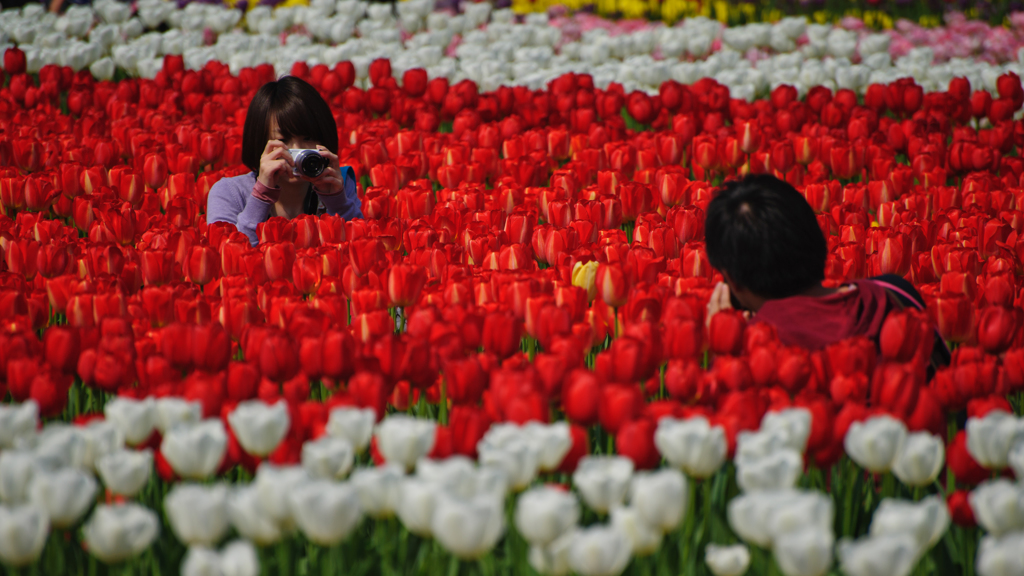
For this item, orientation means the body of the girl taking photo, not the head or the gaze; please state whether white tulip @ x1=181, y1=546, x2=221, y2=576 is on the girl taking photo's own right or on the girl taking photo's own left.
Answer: on the girl taking photo's own right

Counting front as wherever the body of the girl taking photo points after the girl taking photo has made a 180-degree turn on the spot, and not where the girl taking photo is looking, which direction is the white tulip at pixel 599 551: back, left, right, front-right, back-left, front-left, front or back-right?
back-left

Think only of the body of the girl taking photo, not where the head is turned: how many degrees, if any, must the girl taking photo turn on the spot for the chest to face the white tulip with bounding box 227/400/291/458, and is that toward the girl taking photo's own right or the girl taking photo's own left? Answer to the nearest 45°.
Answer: approximately 45° to the girl taking photo's own right

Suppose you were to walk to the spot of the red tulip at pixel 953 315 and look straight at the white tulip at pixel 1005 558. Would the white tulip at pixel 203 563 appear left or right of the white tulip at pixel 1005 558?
right

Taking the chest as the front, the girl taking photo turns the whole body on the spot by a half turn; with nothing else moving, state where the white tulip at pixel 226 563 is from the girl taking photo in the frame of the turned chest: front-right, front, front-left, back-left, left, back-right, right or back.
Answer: back-left

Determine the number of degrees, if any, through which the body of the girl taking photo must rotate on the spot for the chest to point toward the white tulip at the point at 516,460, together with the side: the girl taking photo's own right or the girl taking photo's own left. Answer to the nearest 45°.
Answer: approximately 45° to the girl taking photo's own right

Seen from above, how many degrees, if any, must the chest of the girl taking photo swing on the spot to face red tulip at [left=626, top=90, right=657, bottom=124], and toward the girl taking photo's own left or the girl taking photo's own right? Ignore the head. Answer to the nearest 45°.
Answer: approximately 90° to the girl taking photo's own left

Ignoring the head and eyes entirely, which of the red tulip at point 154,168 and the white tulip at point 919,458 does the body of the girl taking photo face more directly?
the white tulip

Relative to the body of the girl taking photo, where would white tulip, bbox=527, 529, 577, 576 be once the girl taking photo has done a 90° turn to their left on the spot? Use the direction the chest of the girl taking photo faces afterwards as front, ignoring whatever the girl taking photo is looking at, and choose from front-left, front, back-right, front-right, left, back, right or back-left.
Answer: back-right

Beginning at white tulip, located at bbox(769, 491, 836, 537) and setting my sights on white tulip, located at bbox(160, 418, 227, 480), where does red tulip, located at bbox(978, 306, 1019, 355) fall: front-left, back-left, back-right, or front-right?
back-right

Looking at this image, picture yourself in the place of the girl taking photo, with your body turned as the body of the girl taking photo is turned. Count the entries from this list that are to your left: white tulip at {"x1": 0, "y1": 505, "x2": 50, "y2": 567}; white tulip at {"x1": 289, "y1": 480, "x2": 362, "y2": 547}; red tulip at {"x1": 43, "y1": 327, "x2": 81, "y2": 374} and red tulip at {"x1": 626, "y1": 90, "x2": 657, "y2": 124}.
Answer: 1

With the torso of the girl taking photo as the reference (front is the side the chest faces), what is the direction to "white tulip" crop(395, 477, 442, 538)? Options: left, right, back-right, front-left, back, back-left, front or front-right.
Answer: front-right

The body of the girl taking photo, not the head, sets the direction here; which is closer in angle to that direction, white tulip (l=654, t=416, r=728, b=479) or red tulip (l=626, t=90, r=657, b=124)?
the white tulip

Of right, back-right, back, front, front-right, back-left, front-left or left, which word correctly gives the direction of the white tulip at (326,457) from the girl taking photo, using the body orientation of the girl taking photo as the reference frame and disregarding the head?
front-right

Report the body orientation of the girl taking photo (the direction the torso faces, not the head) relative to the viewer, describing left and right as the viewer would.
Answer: facing the viewer and to the right of the viewer

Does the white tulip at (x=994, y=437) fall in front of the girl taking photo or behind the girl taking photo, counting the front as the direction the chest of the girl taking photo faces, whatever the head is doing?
in front

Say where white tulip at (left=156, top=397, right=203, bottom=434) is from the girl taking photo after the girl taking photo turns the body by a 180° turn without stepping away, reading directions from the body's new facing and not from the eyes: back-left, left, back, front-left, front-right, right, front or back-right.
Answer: back-left
